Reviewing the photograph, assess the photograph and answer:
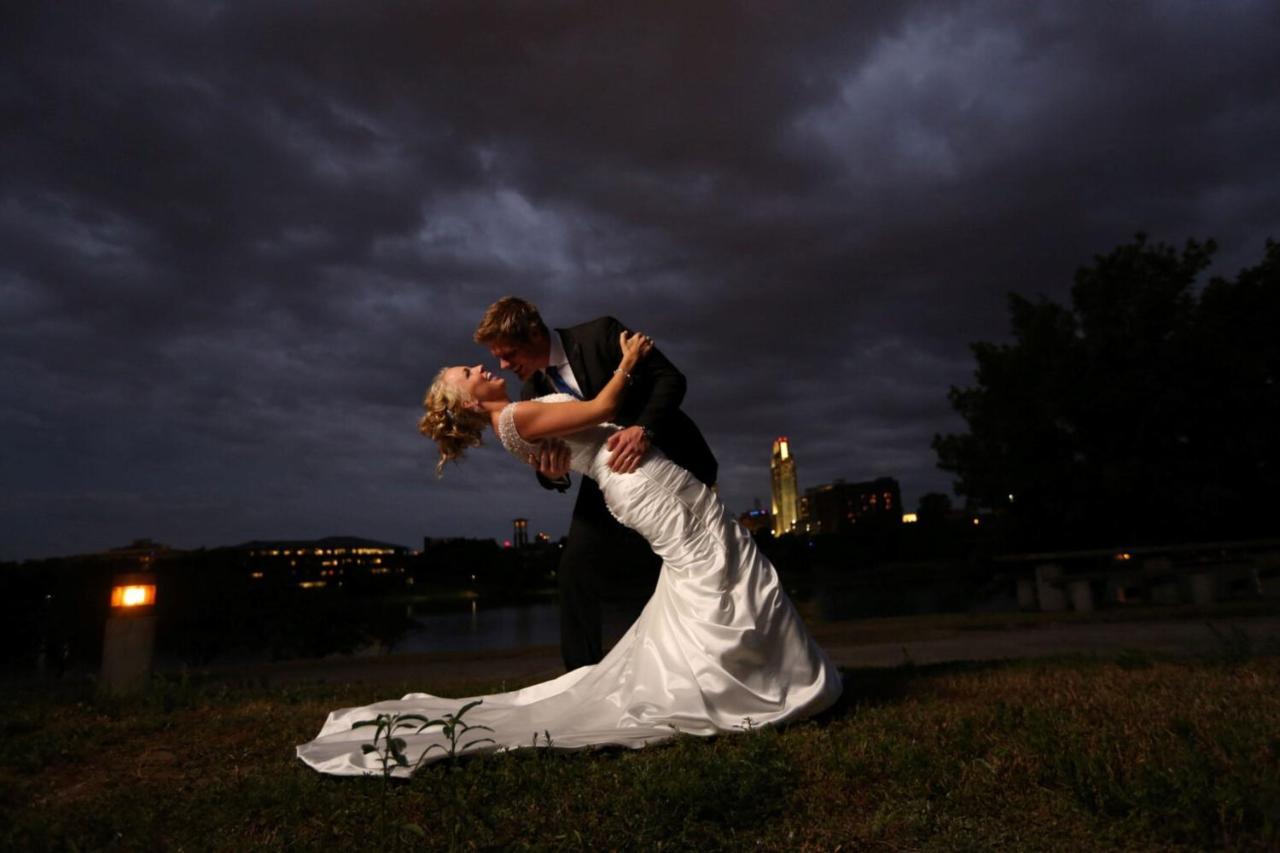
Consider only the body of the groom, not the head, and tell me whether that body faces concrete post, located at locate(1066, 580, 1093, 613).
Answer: no

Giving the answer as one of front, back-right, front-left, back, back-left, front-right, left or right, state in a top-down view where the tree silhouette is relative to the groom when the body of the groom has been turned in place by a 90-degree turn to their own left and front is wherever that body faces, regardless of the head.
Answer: left

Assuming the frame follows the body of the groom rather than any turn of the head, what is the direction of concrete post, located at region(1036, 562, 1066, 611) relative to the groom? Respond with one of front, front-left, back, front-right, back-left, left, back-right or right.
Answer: back

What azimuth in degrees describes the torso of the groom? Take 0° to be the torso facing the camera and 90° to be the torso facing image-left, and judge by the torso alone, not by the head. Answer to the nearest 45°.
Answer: approximately 45°
